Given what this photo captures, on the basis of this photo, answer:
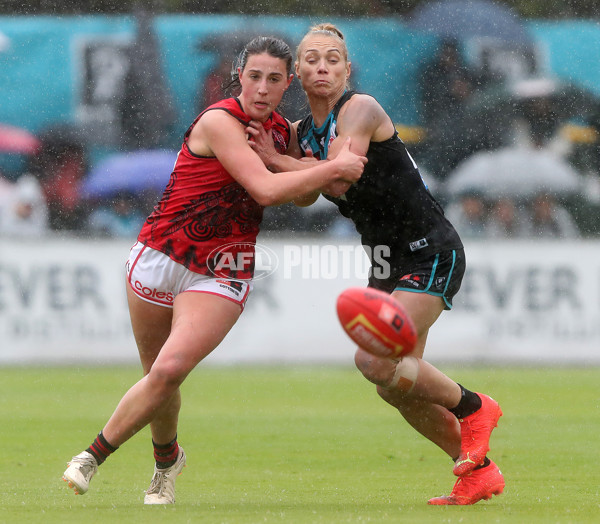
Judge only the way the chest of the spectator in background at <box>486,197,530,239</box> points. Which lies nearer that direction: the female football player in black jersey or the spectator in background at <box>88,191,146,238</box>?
the female football player in black jersey

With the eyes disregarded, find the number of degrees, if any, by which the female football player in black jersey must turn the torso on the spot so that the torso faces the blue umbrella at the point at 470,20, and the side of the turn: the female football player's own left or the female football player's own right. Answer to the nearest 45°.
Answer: approximately 135° to the female football player's own right

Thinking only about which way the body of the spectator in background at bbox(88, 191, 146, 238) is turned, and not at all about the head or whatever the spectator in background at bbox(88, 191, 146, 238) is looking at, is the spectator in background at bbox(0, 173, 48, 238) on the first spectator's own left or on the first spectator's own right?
on the first spectator's own right

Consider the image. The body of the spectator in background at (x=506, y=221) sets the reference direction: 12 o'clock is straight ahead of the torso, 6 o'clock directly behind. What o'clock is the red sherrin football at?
The red sherrin football is roughly at 12 o'clock from the spectator in background.

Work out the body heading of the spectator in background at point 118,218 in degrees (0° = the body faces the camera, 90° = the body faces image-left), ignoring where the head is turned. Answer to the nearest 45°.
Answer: approximately 0°

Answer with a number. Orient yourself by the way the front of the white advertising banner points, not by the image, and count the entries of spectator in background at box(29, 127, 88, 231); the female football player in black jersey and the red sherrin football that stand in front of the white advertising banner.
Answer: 2
